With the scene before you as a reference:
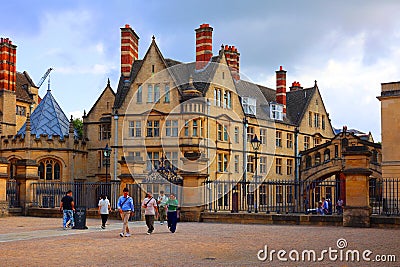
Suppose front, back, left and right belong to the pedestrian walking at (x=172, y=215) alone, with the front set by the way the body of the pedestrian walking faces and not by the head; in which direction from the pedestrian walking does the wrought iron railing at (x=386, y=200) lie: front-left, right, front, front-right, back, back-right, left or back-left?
back-left

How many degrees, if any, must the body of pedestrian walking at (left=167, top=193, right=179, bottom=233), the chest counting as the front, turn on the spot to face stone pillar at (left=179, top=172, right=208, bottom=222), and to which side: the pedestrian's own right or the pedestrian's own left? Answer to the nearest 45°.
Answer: approximately 180°

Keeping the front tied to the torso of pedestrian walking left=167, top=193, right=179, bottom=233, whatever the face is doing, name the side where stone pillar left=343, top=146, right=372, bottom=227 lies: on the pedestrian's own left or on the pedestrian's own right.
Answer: on the pedestrian's own left

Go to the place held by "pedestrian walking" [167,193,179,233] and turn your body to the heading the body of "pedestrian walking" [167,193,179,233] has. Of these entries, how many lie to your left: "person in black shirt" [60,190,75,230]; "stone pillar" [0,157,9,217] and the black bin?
0

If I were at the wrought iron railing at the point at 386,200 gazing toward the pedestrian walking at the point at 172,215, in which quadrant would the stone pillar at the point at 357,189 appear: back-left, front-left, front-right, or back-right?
front-left

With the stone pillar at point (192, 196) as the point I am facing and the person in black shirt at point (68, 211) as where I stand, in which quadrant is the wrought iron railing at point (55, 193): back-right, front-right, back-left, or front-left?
front-left

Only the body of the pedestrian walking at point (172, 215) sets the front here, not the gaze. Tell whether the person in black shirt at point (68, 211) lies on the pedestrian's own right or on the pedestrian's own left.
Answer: on the pedestrian's own right

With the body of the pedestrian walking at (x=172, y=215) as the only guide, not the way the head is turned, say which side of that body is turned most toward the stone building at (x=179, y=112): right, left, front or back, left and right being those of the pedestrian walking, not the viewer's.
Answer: back

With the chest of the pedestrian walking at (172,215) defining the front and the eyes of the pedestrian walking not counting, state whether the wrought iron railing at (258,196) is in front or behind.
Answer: behind

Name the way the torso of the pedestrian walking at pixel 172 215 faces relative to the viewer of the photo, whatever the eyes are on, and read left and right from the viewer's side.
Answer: facing the viewer
